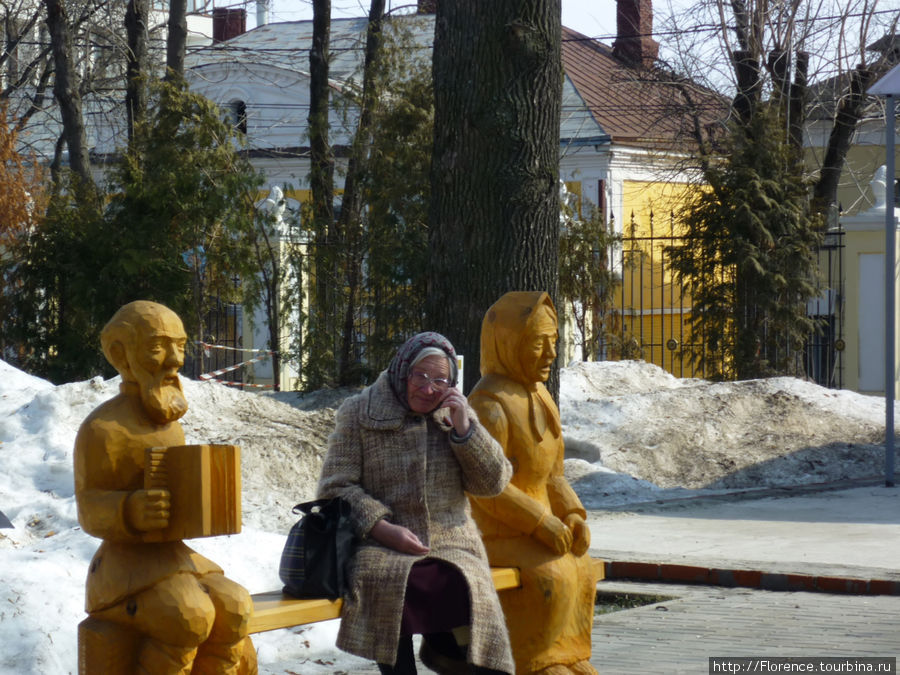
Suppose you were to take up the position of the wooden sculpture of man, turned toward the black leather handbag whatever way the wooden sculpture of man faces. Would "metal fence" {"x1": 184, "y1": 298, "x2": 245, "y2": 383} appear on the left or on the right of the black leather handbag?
left

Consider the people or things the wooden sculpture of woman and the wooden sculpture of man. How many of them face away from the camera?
0

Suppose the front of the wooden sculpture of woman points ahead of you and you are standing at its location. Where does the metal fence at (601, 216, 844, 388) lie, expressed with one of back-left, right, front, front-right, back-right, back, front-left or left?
back-left

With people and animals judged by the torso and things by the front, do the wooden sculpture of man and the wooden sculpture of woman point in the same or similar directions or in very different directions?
same or similar directions

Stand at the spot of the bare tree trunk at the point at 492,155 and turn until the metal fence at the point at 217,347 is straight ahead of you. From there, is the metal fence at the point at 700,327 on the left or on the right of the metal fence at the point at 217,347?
right

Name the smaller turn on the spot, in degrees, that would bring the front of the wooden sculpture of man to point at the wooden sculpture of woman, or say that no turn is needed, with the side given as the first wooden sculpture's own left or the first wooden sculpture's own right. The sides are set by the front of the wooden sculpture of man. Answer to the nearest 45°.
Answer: approximately 90° to the first wooden sculpture's own left

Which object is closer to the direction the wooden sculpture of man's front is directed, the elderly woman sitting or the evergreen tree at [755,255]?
the elderly woman sitting

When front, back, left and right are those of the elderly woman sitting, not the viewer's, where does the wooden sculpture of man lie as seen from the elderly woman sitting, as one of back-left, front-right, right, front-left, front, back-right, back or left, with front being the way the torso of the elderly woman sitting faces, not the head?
front-right

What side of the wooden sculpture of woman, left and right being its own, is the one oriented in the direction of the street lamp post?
left

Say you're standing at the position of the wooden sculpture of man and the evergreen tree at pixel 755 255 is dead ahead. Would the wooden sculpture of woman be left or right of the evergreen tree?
right

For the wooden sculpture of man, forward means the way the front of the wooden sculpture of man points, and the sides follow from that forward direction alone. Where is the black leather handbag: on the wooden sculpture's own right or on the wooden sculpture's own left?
on the wooden sculpture's own left

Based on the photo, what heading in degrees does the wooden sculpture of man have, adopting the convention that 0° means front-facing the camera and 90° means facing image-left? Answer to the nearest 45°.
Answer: approximately 315°

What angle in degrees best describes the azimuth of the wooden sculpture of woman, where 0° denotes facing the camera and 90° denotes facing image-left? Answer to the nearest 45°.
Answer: approximately 315°

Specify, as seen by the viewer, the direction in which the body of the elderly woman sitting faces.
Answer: toward the camera
